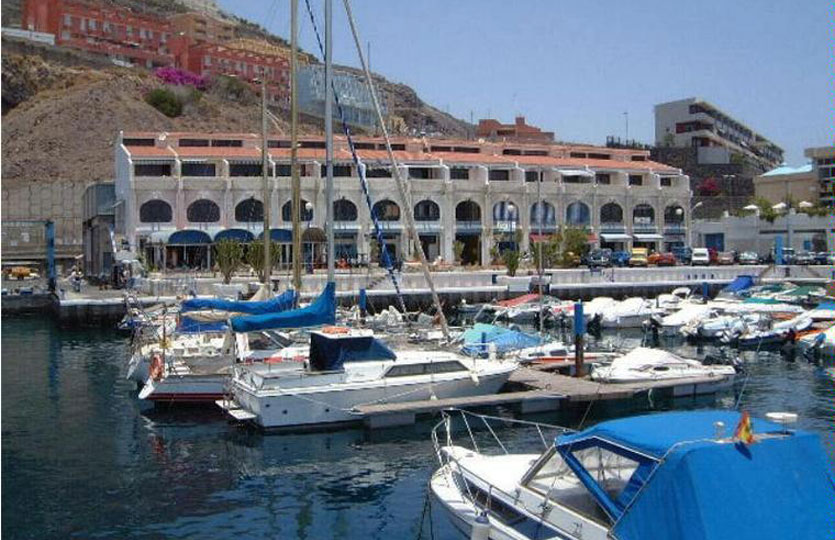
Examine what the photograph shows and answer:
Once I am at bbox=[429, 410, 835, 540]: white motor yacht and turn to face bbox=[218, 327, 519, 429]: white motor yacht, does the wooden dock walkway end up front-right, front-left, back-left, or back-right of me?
front-right

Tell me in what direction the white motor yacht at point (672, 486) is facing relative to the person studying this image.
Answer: facing away from the viewer and to the left of the viewer

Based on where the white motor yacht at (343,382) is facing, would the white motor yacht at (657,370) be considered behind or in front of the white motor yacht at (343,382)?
in front

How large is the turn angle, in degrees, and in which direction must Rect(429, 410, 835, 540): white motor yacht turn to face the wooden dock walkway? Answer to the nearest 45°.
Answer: approximately 45° to its right

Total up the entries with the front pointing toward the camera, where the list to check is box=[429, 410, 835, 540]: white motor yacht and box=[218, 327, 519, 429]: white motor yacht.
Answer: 0

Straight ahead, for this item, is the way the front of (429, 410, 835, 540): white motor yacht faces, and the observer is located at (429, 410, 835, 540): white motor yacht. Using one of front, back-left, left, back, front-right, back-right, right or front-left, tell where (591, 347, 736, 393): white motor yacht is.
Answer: front-right

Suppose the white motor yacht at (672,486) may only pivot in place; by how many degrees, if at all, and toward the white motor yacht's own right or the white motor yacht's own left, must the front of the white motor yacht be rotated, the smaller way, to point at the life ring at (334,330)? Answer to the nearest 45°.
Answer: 0° — it already faces it
